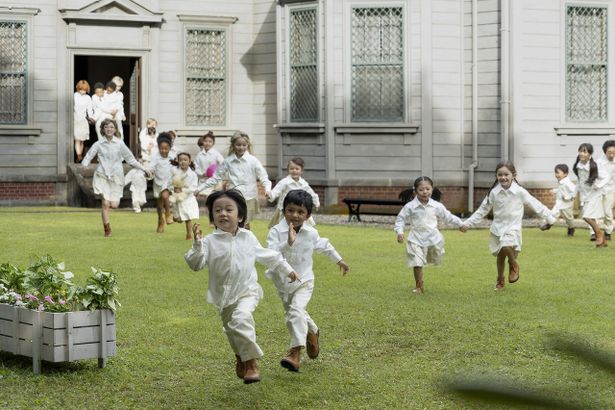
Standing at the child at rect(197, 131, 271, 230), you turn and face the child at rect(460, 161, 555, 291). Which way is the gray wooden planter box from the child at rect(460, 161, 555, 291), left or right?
right

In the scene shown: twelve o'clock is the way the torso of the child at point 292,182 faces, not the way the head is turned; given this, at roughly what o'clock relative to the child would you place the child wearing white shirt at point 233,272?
The child wearing white shirt is roughly at 12 o'clock from the child.

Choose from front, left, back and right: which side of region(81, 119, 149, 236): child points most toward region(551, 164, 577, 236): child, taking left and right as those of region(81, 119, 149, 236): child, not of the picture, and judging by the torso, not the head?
left
